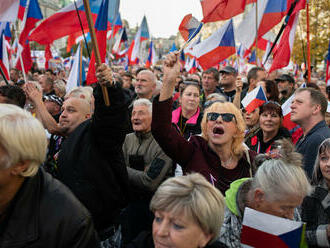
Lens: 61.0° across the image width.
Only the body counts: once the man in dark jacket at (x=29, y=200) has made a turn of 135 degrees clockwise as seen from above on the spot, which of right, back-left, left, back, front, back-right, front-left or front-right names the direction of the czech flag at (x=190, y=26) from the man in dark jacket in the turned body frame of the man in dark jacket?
front-right

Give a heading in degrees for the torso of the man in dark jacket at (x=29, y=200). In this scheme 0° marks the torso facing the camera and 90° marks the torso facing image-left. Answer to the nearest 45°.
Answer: approximately 45°

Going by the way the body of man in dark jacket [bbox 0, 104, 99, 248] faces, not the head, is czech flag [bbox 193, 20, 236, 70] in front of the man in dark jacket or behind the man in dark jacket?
behind

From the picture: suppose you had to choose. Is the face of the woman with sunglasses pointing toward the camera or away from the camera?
toward the camera

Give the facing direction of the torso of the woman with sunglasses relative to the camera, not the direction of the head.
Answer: toward the camera

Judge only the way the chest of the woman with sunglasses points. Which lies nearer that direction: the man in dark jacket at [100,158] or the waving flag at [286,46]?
the man in dark jacket

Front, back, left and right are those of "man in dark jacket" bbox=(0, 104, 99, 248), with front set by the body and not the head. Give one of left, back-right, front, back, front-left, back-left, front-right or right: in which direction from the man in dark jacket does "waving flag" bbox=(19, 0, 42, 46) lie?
back-right
